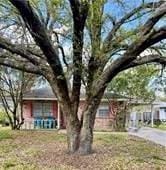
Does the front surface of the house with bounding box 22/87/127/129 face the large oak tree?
yes

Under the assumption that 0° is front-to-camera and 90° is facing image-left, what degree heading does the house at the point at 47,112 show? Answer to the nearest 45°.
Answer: approximately 0°
